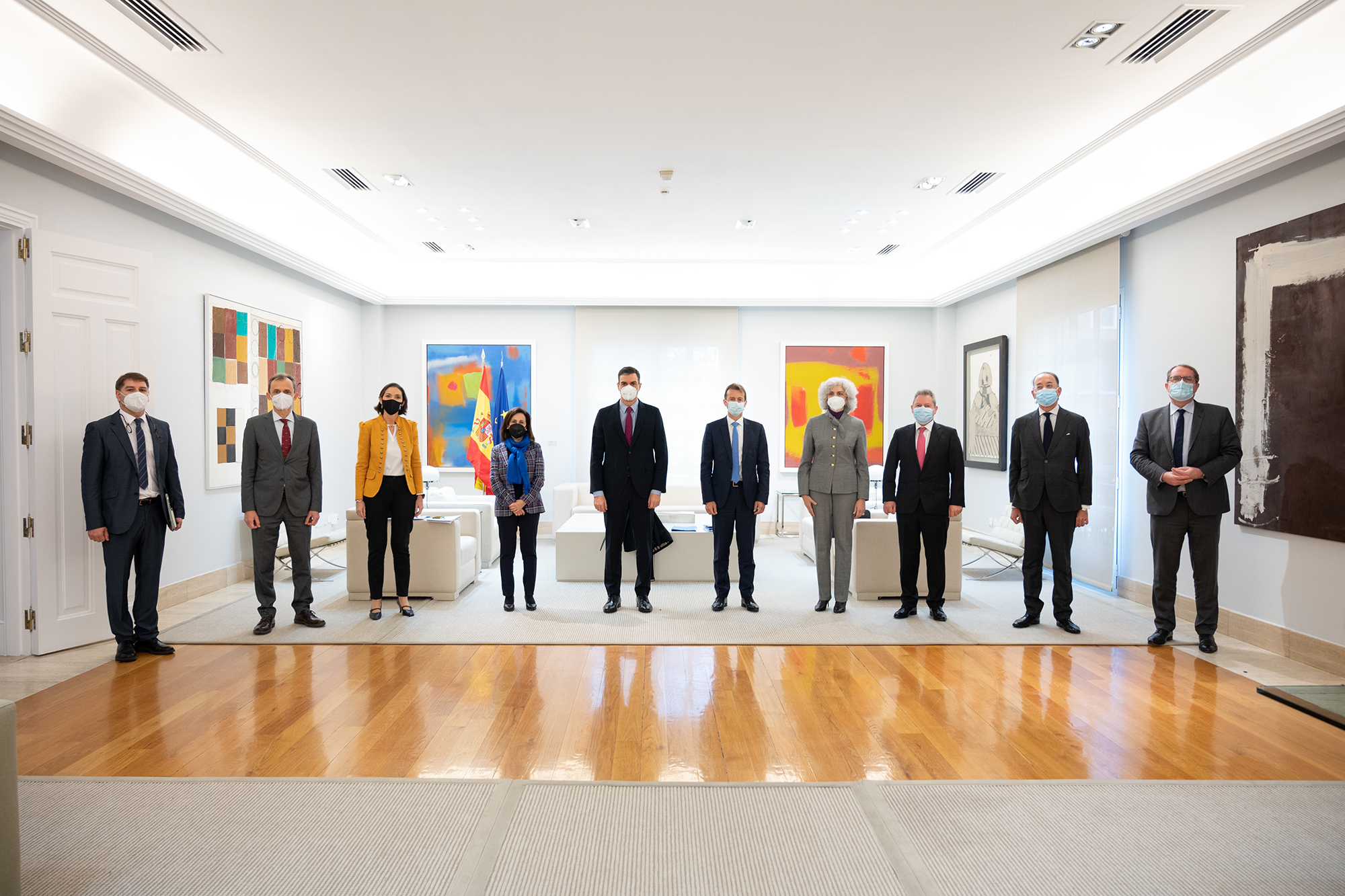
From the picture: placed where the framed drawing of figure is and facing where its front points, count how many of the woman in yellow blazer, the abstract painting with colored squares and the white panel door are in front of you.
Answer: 3

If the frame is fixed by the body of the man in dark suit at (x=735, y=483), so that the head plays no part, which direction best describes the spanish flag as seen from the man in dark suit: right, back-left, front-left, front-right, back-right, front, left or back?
back-right

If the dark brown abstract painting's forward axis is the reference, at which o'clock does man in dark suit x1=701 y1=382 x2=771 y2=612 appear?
The man in dark suit is roughly at 1 o'clock from the dark brown abstract painting.

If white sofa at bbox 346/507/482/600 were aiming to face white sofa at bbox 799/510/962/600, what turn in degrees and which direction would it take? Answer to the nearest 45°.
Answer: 0° — it already faces it

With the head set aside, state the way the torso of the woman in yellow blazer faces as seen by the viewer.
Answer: toward the camera

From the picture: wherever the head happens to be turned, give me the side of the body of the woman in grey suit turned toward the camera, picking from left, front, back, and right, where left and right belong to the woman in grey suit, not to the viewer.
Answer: front

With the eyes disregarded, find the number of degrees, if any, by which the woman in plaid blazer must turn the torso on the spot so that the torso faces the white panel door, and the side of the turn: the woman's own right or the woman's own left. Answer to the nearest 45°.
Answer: approximately 90° to the woman's own right

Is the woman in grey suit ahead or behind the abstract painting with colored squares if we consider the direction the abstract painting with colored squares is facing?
ahead

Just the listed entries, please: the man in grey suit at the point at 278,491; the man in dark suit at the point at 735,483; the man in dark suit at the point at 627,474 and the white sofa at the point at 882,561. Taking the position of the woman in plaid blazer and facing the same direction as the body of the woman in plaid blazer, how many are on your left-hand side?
3

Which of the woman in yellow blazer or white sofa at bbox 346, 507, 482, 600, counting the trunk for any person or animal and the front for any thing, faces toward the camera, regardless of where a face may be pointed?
the woman in yellow blazer

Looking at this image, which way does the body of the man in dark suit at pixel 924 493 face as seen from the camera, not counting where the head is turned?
toward the camera

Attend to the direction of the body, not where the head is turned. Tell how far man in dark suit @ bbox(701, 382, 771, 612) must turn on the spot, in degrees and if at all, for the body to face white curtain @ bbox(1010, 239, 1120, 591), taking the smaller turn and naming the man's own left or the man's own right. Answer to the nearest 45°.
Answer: approximately 90° to the man's own left

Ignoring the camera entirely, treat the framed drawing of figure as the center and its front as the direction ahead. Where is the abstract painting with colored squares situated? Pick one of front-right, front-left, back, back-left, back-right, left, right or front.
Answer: front

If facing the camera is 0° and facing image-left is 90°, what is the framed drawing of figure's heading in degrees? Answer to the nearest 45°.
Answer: approximately 45°

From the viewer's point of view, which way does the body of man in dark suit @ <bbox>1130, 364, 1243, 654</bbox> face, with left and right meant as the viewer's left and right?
facing the viewer

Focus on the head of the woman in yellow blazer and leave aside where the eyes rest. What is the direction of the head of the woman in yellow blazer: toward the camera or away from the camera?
toward the camera
